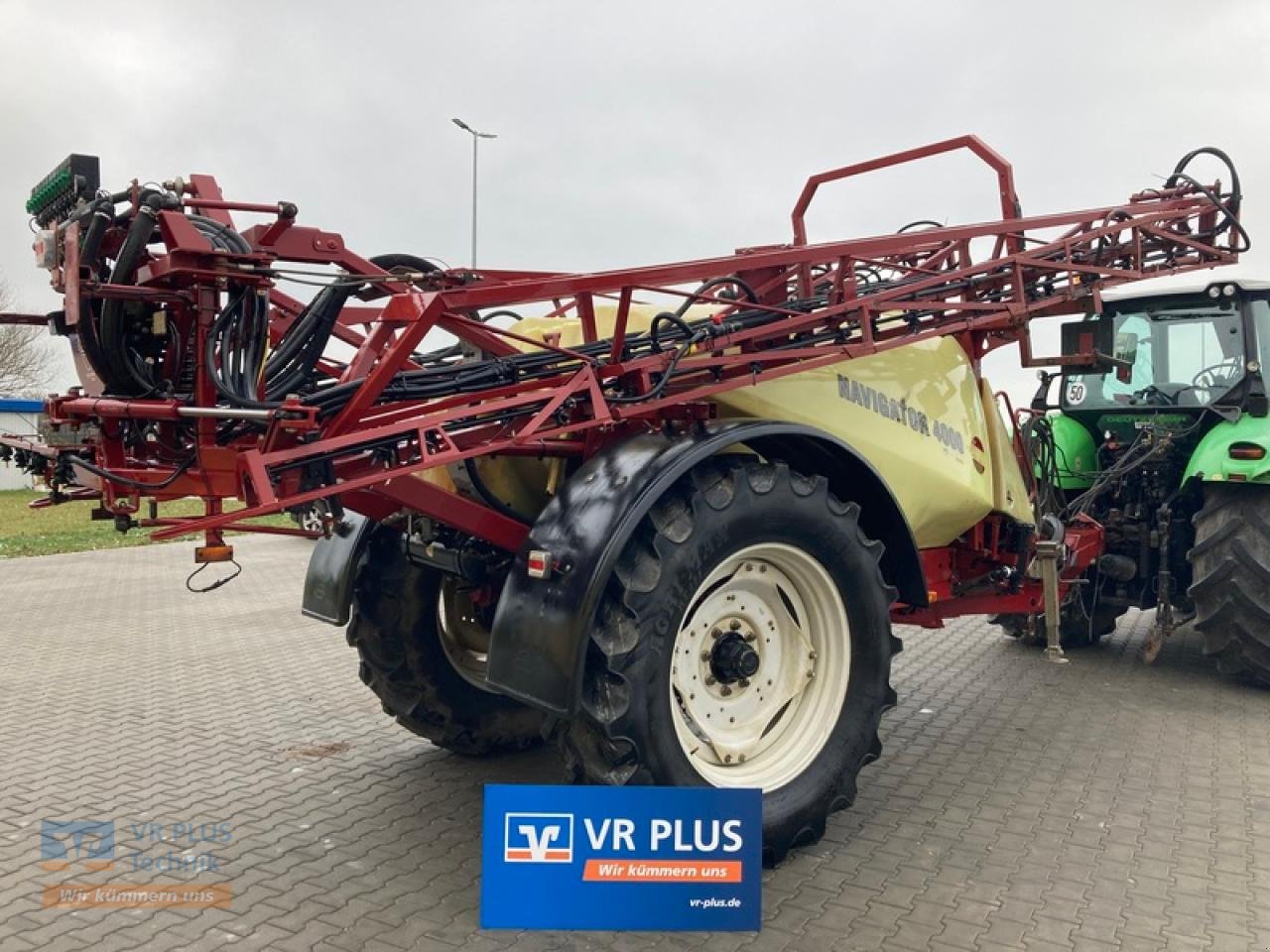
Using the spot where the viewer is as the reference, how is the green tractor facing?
facing away from the viewer and to the right of the viewer

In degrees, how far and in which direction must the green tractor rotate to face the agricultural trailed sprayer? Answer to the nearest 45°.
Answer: approximately 180°

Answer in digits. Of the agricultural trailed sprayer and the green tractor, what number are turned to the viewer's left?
0

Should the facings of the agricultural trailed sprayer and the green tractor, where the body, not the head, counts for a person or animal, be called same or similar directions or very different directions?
same or similar directions

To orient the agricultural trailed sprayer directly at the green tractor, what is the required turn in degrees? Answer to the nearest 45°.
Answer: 0° — it already faces it

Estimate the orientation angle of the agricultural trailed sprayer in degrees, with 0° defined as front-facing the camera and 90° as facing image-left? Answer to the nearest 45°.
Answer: approximately 225°
